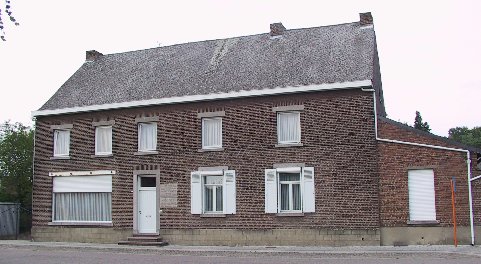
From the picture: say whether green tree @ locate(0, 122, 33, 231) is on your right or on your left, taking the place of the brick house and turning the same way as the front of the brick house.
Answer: on your right

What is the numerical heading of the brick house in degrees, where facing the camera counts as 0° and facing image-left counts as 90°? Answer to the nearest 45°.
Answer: approximately 0°

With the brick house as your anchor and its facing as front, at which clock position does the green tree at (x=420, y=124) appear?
The green tree is roughly at 7 o'clock from the brick house.

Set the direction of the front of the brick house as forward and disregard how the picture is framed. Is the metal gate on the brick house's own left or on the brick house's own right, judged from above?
on the brick house's own right
